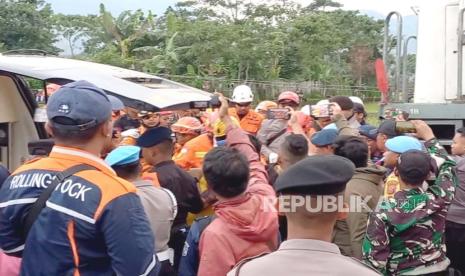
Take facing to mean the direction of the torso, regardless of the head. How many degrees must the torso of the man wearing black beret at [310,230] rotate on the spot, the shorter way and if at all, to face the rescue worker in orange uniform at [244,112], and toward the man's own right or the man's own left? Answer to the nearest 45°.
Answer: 0° — they already face them

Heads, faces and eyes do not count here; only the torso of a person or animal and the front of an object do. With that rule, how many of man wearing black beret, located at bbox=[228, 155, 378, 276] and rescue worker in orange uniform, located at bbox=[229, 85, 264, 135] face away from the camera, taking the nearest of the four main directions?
1

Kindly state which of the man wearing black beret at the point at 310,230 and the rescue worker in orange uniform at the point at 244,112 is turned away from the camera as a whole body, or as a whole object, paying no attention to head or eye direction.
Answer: the man wearing black beret

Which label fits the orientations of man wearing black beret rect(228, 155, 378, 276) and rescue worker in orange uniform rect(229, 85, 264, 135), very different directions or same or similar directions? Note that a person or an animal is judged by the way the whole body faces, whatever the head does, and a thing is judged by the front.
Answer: very different directions

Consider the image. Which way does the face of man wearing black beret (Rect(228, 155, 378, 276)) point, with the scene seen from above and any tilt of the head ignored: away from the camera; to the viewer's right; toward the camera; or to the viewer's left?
away from the camera

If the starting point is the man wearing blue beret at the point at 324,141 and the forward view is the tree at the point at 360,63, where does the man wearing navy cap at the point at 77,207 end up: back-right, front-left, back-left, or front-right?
back-left

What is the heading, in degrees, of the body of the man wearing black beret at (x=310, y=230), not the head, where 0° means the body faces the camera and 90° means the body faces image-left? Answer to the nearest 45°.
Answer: approximately 180°

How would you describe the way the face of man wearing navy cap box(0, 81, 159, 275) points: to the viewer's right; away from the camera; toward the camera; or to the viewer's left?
away from the camera

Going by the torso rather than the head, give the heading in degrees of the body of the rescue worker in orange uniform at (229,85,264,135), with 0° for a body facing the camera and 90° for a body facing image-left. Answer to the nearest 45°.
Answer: approximately 0°

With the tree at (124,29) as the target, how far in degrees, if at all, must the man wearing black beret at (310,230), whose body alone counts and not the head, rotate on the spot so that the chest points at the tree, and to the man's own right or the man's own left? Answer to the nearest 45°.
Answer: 0° — they already face it

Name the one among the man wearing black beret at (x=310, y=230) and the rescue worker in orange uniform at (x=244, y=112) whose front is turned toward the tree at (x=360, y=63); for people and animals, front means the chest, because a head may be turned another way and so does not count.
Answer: the man wearing black beret

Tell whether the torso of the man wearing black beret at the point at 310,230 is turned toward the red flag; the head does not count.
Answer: yes

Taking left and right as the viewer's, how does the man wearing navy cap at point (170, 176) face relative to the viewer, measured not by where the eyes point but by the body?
facing away from the viewer and to the left of the viewer
